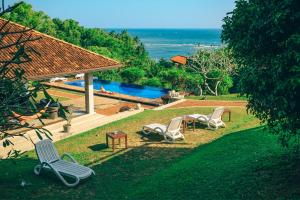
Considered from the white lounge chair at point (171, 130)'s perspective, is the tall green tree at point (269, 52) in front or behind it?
behind

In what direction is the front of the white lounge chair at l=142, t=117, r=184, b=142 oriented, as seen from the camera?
facing away from the viewer and to the left of the viewer

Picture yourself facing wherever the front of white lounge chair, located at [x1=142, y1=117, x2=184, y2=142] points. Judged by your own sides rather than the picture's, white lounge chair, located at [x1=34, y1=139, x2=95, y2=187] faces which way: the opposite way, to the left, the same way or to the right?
the opposite way

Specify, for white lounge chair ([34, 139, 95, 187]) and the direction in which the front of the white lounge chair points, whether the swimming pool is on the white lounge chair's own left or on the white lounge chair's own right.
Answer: on the white lounge chair's own left

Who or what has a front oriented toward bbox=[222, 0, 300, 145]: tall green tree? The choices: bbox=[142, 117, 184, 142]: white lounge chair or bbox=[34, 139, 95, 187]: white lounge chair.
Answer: bbox=[34, 139, 95, 187]: white lounge chair

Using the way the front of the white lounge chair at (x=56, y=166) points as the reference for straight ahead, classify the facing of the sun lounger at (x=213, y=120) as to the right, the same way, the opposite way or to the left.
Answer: the opposite way

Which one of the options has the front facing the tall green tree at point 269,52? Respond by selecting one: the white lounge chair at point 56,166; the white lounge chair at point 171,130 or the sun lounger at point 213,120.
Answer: the white lounge chair at point 56,166

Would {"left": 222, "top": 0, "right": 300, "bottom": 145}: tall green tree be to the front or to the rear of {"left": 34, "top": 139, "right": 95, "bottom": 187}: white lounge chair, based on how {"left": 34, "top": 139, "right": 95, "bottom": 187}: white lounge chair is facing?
to the front

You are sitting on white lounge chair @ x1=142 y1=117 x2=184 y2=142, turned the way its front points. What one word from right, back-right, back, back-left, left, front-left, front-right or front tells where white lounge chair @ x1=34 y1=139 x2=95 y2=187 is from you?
left

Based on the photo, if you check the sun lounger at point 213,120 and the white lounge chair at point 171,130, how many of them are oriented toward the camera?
0

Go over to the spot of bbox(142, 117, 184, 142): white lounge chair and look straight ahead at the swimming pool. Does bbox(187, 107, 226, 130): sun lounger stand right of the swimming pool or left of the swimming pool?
right

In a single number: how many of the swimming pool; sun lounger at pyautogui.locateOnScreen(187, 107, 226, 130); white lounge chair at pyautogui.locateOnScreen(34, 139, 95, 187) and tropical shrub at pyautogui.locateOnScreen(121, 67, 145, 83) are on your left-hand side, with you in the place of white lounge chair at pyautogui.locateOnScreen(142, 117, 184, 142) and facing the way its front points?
1
